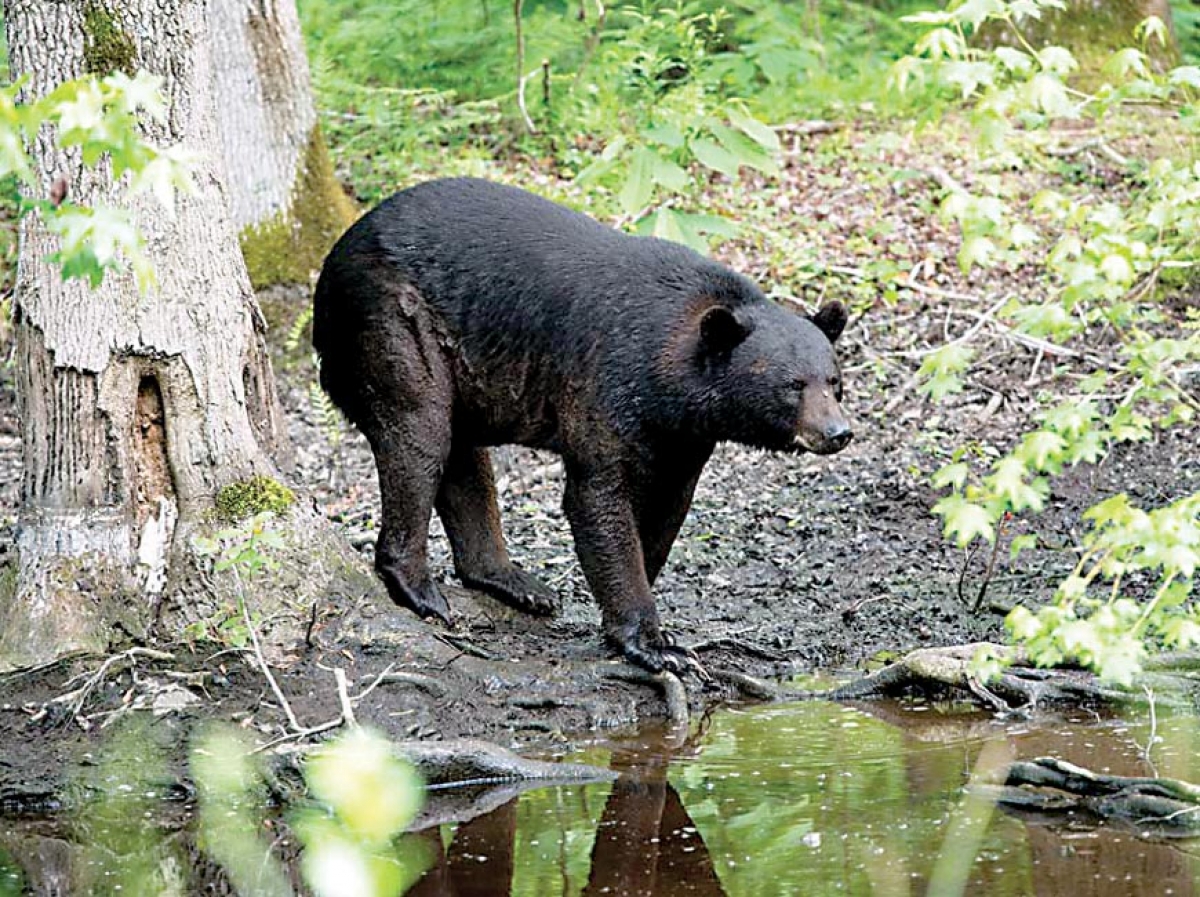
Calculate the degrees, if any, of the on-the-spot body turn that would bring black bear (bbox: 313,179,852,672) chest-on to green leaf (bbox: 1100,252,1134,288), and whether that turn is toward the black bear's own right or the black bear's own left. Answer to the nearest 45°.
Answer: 0° — it already faces it

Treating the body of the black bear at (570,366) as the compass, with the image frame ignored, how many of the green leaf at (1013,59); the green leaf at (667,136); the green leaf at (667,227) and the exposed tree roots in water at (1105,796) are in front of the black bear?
2

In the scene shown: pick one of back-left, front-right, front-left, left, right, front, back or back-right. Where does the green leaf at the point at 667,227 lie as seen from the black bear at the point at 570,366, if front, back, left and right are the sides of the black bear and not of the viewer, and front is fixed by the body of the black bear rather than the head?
back-left

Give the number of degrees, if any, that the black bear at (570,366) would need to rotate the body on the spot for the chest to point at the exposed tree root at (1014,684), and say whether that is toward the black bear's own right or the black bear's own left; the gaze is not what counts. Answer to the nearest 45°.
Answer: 0° — it already faces it

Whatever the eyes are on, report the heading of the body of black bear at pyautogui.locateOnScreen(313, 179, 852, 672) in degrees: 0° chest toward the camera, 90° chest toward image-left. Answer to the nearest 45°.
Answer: approximately 315°

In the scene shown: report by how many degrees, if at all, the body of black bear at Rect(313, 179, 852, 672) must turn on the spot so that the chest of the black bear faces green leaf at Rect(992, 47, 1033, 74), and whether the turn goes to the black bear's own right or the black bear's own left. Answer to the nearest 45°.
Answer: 0° — it already faces it

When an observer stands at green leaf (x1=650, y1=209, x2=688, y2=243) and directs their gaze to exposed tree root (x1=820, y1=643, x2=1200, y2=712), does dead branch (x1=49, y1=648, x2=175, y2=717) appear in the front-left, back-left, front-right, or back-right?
front-right

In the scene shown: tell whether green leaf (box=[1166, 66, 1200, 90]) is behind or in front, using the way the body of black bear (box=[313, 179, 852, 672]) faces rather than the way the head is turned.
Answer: in front

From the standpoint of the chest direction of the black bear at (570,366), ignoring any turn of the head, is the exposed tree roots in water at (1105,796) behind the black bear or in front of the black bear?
in front

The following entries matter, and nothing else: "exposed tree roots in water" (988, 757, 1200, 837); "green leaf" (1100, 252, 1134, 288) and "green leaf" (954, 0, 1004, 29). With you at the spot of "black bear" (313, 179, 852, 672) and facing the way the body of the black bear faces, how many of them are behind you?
0

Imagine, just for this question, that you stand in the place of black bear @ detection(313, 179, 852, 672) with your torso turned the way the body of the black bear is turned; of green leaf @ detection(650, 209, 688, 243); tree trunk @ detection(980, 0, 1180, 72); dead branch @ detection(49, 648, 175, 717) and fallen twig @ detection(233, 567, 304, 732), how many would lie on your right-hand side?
2
